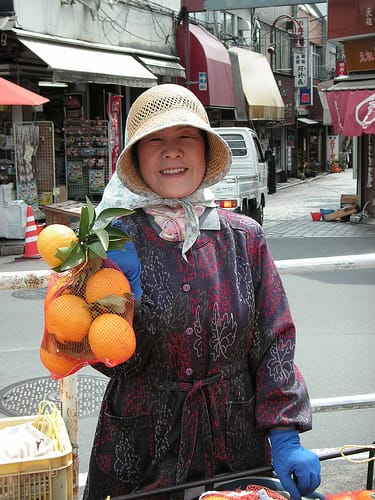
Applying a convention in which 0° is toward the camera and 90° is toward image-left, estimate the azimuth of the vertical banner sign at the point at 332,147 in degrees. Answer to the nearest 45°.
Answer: approximately 0°

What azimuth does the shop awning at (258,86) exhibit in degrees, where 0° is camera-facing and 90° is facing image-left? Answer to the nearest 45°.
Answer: approximately 315°

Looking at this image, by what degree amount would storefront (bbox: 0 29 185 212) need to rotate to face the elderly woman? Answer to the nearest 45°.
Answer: approximately 45° to its right

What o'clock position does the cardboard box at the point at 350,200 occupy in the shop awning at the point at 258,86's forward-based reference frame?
The cardboard box is roughly at 1 o'clock from the shop awning.
